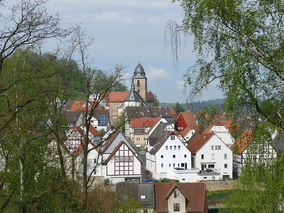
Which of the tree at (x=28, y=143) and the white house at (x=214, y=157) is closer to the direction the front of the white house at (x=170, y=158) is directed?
the tree

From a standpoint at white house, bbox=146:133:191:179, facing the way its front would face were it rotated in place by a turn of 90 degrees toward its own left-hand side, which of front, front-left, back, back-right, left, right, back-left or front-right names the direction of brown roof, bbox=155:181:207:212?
right

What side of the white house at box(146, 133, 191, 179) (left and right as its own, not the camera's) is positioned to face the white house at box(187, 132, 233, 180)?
left

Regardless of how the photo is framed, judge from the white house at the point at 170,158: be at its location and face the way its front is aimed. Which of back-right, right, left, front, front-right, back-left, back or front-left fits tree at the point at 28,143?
front

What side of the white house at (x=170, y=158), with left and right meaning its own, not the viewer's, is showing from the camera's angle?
front

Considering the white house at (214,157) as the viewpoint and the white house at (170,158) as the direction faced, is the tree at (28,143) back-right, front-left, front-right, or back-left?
front-left
